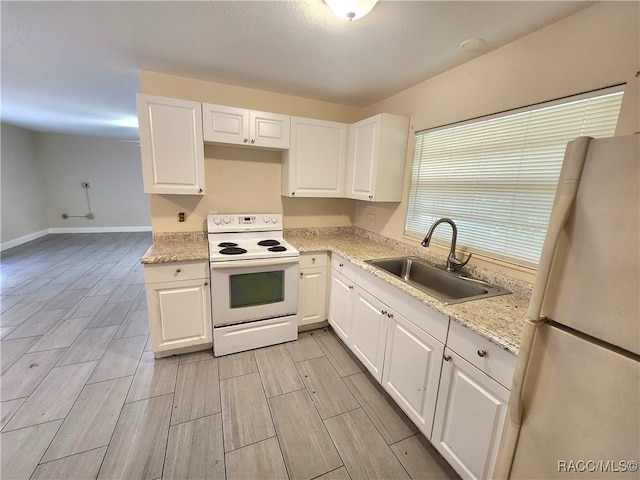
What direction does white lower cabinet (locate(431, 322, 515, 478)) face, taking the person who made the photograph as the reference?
facing the viewer and to the left of the viewer

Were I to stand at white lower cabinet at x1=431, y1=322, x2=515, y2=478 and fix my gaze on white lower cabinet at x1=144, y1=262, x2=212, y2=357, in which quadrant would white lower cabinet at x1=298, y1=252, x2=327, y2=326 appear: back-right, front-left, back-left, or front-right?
front-right

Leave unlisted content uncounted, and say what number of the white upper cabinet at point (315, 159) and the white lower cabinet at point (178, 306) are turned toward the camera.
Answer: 2

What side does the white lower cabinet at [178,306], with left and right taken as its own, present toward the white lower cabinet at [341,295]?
left

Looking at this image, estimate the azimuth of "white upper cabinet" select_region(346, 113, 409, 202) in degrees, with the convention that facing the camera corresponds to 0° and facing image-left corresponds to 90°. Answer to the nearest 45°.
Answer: approximately 45°

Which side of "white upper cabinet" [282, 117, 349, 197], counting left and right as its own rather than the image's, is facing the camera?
front

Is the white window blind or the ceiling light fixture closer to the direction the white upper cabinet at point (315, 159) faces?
the ceiling light fixture

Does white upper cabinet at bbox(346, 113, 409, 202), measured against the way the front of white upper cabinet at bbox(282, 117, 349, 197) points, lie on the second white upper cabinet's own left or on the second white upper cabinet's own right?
on the second white upper cabinet's own left

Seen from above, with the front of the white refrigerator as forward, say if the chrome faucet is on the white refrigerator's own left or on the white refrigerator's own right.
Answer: on the white refrigerator's own right

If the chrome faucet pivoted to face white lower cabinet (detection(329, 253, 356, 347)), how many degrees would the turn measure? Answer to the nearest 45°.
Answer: approximately 45° to its right

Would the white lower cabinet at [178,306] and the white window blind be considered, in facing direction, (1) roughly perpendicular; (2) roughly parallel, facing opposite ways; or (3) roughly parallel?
roughly perpendicular

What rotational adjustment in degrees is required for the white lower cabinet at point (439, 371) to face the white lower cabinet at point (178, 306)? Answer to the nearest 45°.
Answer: approximately 45° to its right

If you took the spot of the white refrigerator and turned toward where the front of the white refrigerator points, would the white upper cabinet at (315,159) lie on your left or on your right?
on your right

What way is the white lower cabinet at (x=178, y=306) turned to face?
toward the camera
